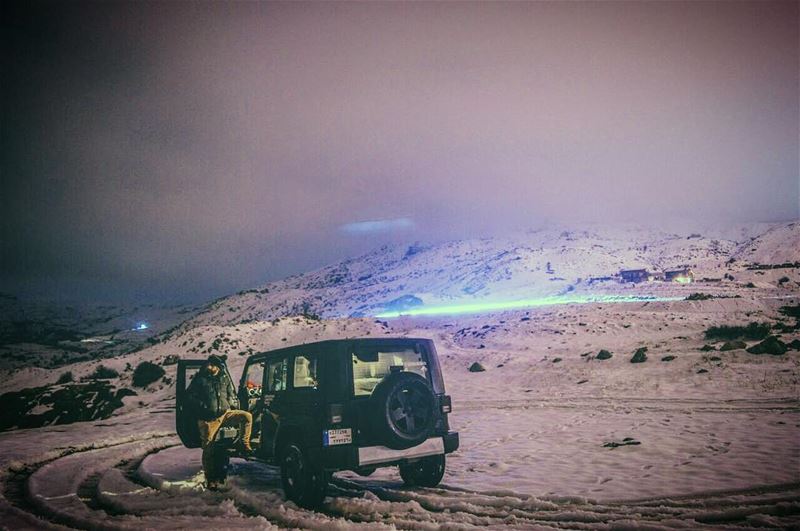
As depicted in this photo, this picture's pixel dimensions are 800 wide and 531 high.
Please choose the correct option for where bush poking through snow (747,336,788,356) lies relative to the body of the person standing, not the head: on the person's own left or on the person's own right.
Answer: on the person's own left

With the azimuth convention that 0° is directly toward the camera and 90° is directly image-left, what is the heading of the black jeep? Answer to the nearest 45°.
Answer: approximately 135°

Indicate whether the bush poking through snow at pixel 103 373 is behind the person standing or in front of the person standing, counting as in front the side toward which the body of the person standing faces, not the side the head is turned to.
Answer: behind

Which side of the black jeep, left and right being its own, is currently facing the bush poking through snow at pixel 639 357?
right

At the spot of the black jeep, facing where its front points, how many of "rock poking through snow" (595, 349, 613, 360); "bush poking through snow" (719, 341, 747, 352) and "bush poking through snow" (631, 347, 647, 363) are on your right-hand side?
3

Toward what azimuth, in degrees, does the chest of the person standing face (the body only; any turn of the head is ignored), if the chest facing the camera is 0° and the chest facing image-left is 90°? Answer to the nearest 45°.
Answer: approximately 315°

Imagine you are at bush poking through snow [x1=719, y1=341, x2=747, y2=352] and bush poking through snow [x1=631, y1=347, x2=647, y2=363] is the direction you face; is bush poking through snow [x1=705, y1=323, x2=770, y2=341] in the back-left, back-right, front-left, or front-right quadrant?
back-right

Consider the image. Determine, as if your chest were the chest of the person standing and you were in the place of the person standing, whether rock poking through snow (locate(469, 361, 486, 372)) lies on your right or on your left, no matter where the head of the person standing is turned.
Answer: on your left

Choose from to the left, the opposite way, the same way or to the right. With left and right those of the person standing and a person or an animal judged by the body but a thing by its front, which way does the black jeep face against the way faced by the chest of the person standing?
the opposite way

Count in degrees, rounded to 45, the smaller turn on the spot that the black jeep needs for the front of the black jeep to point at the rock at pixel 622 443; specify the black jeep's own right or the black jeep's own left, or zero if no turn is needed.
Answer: approximately 90° to the black jeep's own right
